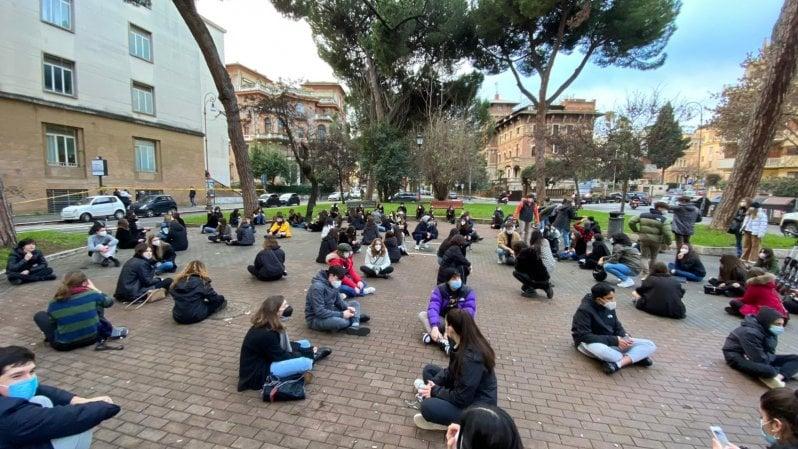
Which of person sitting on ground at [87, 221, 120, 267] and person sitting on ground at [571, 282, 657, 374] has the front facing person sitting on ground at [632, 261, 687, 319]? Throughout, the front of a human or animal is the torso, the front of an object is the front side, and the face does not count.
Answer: person sitting on ground at [87, 221, 120, 267]

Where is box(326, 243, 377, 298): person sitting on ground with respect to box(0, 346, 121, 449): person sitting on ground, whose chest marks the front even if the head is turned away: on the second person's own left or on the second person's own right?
on the second person's own left

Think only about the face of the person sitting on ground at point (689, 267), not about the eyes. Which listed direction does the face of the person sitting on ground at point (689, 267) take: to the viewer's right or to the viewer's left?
to the viewer's left

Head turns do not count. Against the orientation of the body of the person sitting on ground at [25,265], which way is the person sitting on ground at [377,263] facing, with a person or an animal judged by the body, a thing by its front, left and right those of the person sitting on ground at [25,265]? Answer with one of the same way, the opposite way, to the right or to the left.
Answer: to the right

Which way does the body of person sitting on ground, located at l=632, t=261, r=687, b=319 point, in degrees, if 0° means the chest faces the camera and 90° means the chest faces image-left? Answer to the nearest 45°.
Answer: approximately 180°

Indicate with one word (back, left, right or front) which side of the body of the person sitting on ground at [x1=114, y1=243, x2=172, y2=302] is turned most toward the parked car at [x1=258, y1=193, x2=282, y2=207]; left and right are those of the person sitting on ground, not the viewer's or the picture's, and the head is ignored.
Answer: left

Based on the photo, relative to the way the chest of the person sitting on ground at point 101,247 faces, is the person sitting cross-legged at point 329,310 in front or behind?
in front
